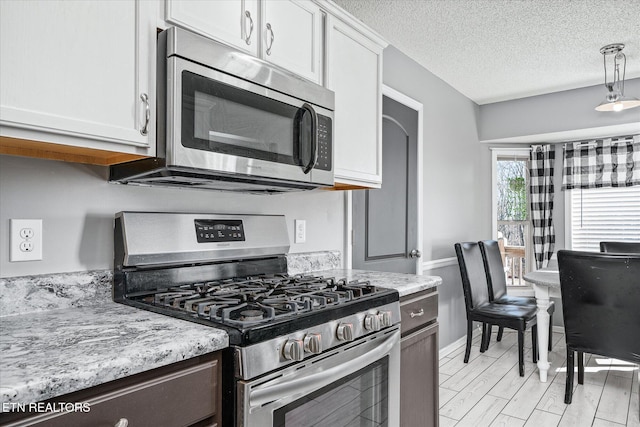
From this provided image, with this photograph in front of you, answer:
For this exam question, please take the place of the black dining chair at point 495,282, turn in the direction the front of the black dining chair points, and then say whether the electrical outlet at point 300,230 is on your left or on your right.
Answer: on your right

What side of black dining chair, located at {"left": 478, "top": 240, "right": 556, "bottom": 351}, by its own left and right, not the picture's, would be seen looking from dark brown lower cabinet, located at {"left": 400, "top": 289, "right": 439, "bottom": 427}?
right

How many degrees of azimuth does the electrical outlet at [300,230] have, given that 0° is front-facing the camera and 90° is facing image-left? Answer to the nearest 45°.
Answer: approximately 315°

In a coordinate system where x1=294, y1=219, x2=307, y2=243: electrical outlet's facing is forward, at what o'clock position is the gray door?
The gray door is roughly at 9 o'clock from the electrical outlet.

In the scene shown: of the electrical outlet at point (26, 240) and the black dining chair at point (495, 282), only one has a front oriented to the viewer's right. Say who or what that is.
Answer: the black dining chair

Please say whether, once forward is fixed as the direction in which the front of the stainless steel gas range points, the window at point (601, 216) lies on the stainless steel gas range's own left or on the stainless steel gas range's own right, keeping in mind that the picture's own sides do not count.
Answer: on the stainless steel gas range's own left

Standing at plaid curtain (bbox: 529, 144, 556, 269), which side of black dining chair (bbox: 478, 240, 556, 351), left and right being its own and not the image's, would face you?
left

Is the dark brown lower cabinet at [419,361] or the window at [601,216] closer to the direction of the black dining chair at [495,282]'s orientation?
the window

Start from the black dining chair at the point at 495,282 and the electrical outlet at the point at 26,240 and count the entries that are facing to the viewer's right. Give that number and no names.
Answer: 1
